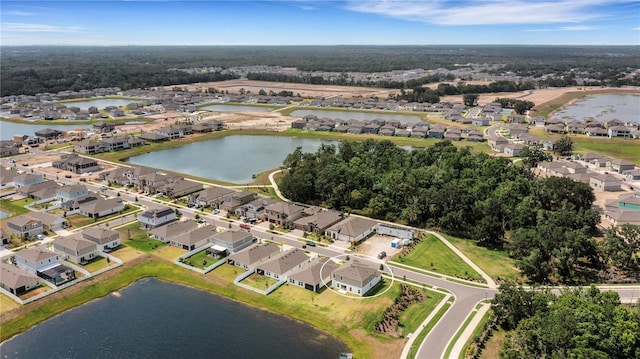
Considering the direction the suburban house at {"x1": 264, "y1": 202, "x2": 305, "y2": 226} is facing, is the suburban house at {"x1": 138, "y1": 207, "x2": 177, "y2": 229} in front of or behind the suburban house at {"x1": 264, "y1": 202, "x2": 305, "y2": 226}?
in front

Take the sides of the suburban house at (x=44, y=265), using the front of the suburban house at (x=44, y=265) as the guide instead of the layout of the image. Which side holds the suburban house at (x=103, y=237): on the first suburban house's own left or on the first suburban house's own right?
on the first suburban house's own right

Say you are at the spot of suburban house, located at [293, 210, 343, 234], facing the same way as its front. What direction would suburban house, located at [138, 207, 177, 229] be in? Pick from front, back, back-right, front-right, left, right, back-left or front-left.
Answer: front-right

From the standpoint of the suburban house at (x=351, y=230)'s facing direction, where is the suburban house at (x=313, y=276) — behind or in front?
in front

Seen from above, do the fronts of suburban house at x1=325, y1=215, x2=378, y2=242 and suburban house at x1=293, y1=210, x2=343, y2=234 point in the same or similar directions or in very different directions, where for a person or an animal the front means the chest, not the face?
same or similar directions

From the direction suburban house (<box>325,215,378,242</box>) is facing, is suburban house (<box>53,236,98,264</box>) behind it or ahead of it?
ahead

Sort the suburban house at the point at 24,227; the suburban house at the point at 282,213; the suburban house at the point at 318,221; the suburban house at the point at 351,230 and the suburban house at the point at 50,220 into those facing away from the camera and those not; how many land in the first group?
0

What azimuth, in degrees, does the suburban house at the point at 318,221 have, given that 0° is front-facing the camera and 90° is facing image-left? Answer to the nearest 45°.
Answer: approximately 45°

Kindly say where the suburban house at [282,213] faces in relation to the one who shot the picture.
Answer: facing the viewer and to the left of the viewer

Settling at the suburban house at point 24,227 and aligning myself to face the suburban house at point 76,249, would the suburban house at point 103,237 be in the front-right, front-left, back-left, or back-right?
front-left

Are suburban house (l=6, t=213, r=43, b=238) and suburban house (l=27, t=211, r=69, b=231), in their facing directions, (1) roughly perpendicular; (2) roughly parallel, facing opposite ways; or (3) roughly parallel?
roughly parallel

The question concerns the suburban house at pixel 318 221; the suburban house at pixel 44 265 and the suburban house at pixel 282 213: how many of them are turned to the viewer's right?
0

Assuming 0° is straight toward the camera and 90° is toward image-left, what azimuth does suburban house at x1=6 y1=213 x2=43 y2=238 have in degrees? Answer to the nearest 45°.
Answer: approximately 315°

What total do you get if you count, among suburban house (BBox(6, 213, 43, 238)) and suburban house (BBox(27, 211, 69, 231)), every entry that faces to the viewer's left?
0

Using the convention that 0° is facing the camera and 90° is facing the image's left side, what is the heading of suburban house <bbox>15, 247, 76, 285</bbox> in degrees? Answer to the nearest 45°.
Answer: approximately 135°

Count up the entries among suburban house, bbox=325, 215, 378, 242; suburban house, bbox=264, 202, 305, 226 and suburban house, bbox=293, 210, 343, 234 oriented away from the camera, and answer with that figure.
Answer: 0

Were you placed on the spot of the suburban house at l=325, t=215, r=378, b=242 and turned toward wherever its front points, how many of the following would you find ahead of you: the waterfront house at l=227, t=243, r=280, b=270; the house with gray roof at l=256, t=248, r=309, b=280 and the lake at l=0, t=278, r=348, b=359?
3
